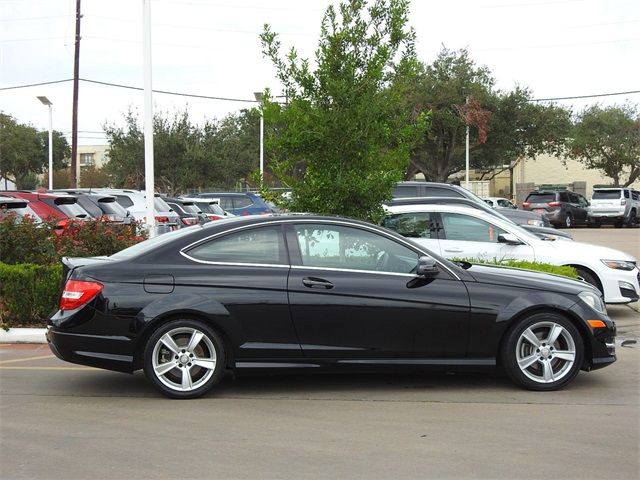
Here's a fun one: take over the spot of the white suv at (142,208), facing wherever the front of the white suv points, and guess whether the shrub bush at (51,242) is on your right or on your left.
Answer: on your left

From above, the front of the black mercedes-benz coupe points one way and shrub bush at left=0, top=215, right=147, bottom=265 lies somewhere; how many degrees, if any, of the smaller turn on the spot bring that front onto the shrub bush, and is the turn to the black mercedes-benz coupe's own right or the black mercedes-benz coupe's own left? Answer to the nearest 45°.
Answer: approximately 135° to the black mercedes-benz coupe's own left

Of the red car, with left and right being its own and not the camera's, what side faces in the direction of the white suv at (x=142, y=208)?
right

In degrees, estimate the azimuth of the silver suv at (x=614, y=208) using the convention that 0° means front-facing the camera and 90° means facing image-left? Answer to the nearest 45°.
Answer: approximately 225°

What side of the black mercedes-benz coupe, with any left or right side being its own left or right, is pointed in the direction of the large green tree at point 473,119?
left

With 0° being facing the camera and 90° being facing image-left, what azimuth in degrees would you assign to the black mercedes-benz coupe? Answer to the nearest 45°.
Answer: approximately 270°

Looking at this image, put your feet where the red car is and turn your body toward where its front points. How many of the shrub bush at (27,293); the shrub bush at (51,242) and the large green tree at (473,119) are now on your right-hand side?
1

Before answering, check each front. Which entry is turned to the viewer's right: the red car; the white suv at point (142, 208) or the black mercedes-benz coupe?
the black mercedes-benz coupe

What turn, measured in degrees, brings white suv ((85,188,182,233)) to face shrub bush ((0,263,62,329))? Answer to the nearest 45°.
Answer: approximately 135° to its left

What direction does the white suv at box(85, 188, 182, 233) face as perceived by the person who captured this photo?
facing away from the viewer and to the left of the viewer

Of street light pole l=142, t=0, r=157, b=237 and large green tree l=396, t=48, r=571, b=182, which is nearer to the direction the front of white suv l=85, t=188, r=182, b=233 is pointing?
the large green tree

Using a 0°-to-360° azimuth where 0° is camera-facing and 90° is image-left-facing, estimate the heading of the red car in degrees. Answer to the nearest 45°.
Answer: approximately 135°
